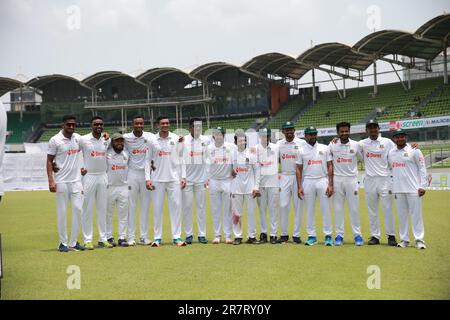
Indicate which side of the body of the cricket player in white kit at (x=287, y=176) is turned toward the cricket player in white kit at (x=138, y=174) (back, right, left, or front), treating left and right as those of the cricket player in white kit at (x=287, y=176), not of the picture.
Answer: right

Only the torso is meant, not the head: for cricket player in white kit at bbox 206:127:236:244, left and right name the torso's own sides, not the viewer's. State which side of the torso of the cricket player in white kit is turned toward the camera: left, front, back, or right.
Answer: front

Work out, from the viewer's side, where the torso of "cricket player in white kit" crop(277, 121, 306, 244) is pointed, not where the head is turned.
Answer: toward the camera

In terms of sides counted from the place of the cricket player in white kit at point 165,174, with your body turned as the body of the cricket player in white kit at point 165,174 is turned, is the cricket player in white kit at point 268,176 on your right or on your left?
on your left

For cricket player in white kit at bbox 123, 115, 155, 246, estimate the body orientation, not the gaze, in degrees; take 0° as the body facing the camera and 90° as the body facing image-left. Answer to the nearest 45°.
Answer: approximately 0°

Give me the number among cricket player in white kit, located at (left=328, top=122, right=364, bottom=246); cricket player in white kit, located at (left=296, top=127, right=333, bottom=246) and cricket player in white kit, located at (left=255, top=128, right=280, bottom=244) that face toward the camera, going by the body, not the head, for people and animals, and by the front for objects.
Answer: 3

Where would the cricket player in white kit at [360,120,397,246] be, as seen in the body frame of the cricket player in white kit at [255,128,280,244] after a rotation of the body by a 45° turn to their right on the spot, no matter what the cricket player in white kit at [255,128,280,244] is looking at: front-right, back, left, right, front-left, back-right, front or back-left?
back-left

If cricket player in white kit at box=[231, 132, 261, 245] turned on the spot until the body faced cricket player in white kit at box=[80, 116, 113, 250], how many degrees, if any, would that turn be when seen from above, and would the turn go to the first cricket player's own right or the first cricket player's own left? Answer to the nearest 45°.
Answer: approximately 90° to the first cricket player's own right

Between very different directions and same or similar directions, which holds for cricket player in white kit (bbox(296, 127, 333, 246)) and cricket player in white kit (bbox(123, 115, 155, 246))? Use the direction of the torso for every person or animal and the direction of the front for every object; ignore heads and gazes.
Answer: same or similar directions

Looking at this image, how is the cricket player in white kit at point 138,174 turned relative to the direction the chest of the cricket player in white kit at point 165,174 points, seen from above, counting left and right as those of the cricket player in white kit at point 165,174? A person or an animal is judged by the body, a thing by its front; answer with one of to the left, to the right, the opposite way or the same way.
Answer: the same way

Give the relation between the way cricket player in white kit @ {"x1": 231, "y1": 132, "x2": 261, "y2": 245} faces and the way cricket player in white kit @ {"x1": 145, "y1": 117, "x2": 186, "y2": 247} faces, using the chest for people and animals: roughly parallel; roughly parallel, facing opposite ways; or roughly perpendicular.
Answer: roughly parallel

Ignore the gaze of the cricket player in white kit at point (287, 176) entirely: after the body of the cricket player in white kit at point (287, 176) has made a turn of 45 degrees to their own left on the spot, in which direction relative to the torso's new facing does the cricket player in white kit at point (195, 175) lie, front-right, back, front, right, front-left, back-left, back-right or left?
back-right

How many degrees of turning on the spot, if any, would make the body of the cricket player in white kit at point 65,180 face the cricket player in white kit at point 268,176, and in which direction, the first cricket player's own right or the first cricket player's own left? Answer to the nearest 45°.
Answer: approximately 45° to the first cricket player's own left

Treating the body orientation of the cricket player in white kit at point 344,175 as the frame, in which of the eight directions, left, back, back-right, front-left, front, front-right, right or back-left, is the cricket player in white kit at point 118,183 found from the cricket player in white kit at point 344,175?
right
